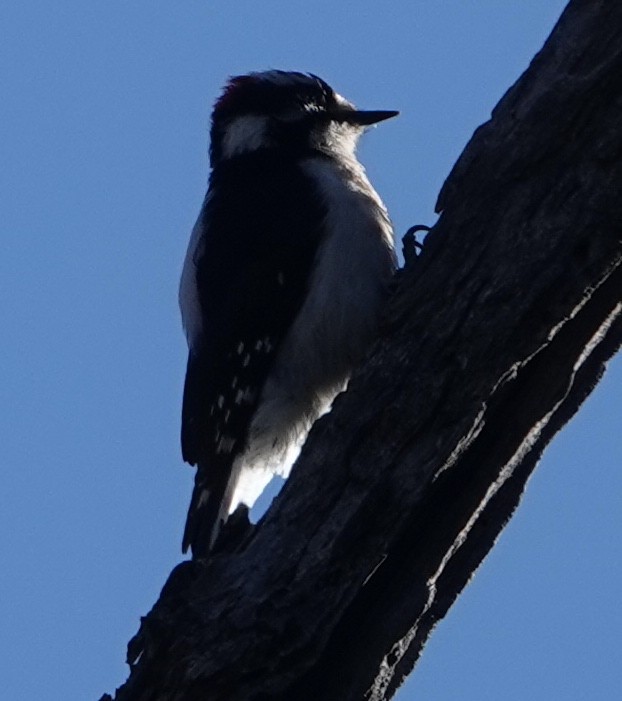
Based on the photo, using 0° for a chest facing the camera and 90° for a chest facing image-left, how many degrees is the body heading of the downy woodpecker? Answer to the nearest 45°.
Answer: approximately 270°
